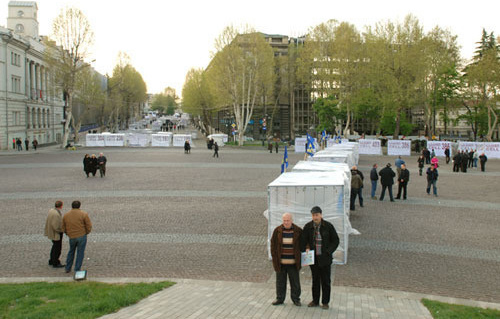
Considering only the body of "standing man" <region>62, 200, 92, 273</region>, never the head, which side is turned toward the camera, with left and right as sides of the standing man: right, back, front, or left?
back

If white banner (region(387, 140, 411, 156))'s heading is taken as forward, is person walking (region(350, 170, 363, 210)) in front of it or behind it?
in front

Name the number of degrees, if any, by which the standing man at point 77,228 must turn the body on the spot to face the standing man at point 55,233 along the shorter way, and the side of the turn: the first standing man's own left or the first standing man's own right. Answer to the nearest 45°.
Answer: approximately 45° to the first standing man's own left

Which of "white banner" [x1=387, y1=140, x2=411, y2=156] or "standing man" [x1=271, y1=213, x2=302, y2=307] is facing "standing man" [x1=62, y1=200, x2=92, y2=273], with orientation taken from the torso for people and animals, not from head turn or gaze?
the white banner

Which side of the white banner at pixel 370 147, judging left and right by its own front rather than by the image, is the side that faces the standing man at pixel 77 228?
front

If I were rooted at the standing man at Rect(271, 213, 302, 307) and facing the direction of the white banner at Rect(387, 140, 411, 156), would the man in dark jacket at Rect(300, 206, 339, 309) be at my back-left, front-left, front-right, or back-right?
front-right

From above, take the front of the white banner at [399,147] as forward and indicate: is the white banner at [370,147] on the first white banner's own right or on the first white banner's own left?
on the first white banner's own right

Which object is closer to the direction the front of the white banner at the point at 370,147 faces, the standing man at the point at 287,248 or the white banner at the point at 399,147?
the standing man

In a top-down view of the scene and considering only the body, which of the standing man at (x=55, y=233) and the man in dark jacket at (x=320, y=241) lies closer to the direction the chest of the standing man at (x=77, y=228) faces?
the standing man

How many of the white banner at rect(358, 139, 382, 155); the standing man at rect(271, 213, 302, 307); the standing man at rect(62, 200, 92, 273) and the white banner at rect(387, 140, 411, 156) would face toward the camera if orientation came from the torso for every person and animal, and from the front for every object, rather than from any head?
3

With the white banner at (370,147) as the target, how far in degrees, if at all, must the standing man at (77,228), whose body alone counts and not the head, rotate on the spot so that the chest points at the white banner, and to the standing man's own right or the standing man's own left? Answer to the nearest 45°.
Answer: approximately 45° to the standing man's own right

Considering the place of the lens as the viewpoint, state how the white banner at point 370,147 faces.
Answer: facing the viewer

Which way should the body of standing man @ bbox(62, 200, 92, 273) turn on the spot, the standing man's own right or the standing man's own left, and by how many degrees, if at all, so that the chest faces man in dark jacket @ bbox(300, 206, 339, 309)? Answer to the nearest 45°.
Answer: approximately 135° to the standing man's own right

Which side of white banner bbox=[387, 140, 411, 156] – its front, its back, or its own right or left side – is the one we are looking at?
front

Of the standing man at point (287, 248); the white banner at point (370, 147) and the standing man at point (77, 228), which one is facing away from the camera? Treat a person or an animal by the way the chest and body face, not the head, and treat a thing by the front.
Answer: the standing man at point (77, 228)
